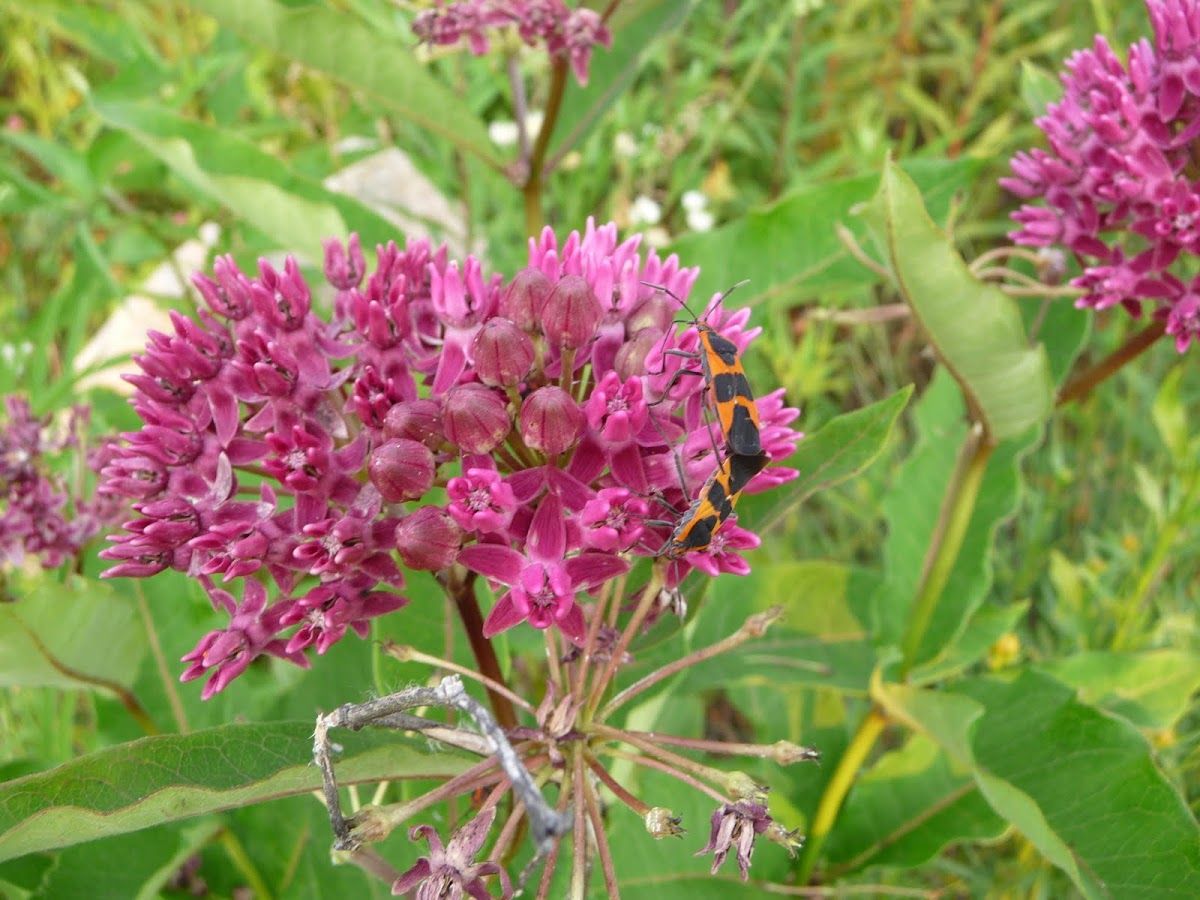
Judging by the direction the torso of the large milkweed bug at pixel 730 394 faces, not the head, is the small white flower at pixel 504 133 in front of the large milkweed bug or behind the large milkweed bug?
in front

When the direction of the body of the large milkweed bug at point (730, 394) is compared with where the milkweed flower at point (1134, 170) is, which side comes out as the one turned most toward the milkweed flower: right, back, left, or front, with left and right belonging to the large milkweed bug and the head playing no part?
right

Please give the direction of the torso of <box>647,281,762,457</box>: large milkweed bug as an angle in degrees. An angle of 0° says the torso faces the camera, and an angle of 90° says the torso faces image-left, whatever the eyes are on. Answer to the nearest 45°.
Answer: approximately 135°

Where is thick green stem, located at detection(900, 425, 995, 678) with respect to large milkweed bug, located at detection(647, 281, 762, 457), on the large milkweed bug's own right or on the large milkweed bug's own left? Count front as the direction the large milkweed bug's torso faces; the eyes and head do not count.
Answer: on the large milkweed bug's own right
